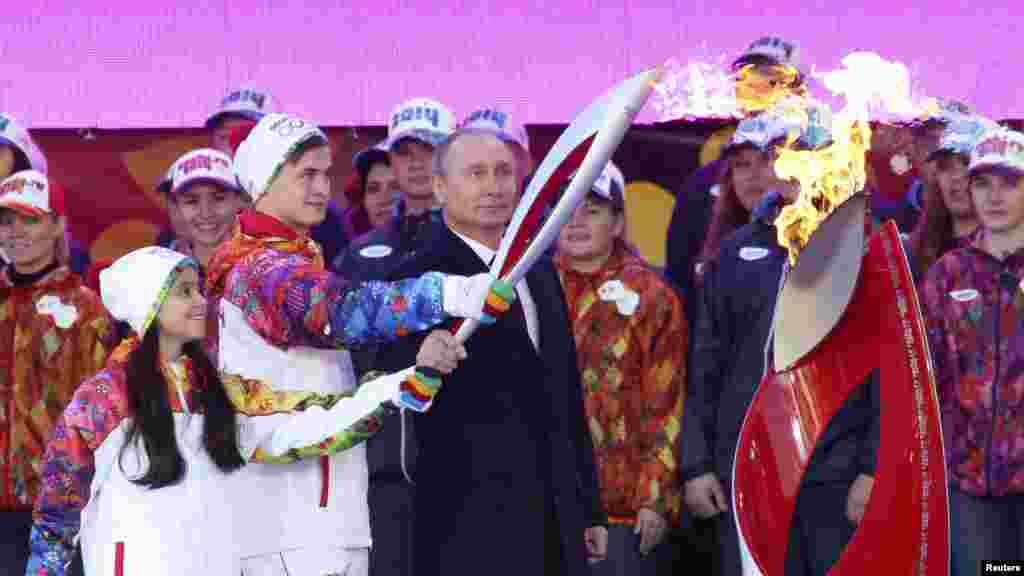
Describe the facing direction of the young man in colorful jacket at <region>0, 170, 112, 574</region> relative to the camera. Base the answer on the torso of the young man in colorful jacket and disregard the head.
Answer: toward the camera

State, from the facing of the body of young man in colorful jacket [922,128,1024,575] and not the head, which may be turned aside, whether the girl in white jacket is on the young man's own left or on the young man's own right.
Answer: on the young man's own right

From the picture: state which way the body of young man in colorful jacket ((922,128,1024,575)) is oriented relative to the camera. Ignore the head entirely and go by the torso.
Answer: toward the camera

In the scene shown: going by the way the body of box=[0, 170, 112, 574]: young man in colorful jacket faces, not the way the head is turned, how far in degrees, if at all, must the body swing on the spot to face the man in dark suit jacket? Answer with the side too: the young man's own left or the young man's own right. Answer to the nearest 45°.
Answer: approximately 45° to the young man's own left

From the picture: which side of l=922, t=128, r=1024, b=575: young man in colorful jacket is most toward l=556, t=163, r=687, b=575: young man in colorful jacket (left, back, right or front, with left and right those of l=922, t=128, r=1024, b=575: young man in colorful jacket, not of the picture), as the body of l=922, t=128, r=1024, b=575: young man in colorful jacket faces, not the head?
right

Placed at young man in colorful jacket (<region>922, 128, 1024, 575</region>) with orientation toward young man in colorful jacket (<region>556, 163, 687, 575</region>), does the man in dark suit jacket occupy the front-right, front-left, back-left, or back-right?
front-left

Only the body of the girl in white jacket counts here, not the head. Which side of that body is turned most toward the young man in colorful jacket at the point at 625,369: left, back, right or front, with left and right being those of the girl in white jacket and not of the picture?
left

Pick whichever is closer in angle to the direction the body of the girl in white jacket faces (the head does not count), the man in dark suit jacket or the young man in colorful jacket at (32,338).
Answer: the man in dark suit jacket

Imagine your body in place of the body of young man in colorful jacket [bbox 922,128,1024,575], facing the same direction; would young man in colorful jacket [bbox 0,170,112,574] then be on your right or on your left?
on your right

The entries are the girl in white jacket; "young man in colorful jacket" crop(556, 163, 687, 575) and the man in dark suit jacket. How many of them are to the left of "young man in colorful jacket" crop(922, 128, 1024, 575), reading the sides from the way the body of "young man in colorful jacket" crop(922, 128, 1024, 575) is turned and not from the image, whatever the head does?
0

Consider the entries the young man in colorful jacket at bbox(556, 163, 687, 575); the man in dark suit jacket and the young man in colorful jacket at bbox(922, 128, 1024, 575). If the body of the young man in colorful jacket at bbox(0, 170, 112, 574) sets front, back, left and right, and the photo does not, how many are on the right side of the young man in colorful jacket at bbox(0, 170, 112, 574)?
0

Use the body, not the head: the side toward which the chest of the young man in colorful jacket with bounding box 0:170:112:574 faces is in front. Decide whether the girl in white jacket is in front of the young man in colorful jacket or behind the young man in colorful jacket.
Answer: in front

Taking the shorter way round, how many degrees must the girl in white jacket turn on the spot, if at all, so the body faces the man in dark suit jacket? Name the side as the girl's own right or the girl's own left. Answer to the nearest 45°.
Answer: approximately 45° to the girl's own left

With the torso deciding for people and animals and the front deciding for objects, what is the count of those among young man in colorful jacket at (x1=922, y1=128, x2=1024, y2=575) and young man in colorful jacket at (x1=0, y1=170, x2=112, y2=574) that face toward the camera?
2
